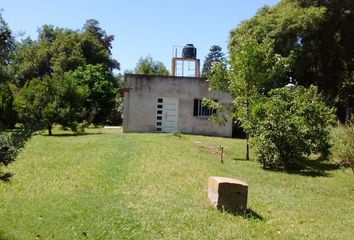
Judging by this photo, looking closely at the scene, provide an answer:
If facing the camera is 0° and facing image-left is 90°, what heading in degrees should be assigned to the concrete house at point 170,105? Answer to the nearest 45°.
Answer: approximately 0°

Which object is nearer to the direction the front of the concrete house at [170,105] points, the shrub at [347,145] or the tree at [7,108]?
the shrub

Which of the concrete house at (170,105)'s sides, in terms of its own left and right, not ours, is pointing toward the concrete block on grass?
front

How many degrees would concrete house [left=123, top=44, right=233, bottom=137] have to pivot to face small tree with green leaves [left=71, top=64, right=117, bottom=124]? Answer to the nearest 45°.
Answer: approximately 135° to its right
